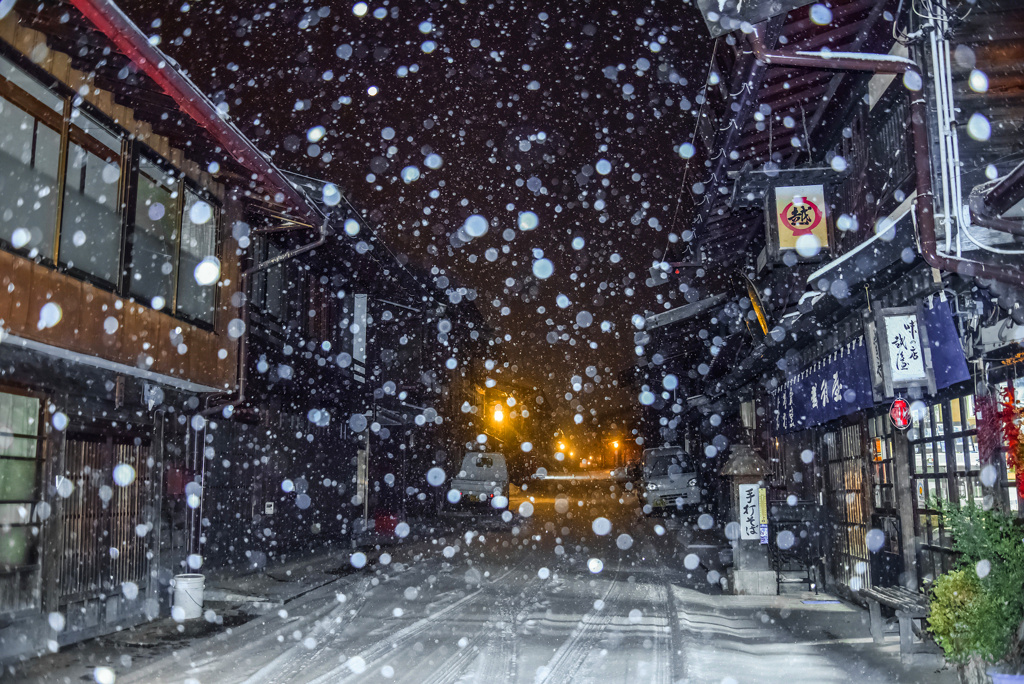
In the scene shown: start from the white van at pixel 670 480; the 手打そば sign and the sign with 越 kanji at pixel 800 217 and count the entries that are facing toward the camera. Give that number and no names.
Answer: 3

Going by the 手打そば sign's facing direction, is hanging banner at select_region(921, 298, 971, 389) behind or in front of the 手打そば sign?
in front

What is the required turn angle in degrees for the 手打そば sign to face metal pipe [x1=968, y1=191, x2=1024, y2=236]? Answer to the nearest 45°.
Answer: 0° — it already faces it

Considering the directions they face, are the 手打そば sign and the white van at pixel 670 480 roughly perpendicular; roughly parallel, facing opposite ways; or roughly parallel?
roughly parallel

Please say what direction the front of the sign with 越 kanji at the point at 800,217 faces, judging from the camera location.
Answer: facing the viewer

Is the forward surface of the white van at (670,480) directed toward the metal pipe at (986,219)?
yes

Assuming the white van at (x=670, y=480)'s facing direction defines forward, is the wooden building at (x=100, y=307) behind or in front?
in front

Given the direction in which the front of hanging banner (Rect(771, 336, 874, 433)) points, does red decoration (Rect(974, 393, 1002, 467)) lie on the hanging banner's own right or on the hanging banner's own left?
on the hanging banner's own left

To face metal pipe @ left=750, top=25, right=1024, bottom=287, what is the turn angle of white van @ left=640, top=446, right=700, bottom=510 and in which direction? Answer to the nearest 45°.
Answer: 0° — it already faces it
